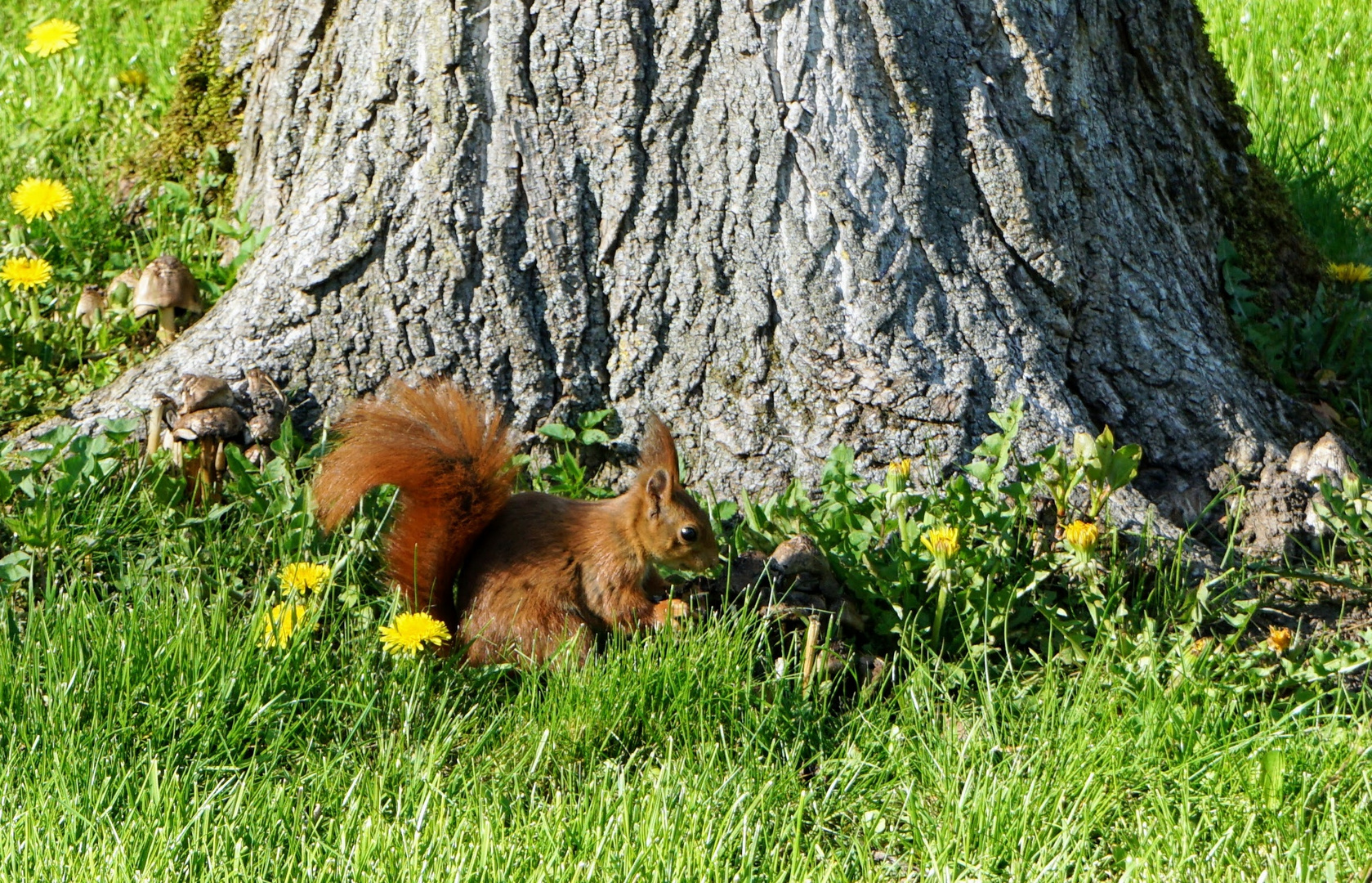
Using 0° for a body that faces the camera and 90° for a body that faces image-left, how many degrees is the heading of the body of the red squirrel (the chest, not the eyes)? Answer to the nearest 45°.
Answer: approximately 270°

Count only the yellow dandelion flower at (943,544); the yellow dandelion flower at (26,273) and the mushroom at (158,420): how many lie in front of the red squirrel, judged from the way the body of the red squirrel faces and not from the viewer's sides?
1

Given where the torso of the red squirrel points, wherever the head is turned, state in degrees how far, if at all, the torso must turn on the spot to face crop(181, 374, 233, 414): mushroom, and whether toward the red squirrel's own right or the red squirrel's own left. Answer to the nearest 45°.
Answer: approximately 135° to the red squirrel's own left

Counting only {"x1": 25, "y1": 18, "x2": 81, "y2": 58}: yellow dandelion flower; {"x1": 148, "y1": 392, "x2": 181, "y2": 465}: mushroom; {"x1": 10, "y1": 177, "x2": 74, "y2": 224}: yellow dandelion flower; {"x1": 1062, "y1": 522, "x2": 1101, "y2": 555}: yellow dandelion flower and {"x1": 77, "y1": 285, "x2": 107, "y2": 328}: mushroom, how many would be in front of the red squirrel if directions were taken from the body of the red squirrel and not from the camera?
1

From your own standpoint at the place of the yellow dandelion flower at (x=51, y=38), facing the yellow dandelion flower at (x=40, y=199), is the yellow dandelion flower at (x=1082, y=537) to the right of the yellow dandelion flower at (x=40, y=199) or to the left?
left

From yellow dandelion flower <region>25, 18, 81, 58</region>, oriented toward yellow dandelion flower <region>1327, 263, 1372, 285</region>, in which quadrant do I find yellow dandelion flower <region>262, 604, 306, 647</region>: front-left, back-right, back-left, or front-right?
front-right

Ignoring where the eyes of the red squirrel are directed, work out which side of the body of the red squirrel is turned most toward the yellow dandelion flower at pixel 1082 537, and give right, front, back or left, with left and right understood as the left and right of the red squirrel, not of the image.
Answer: front

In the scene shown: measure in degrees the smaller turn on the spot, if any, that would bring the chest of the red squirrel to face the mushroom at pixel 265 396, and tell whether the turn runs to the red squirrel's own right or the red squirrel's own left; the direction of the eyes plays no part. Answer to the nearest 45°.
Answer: approximately 135° to the red squirrel's own left

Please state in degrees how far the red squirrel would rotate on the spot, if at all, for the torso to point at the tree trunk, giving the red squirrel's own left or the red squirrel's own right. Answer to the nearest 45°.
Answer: approximately 45° to the red squirrel's own left

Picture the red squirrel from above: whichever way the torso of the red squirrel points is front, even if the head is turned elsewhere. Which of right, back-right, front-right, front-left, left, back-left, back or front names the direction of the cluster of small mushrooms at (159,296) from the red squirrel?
back-left

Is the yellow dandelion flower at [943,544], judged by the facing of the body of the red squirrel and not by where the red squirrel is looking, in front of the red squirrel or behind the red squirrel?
in front
